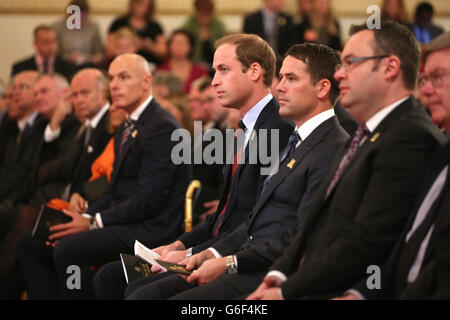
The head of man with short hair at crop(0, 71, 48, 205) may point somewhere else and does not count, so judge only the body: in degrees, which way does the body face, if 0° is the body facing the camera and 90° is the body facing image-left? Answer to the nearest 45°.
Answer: approximately 45°

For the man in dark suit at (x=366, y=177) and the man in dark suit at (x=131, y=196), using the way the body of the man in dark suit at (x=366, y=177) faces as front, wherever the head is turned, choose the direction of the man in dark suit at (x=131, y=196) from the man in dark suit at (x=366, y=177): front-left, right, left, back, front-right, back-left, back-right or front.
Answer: front-right

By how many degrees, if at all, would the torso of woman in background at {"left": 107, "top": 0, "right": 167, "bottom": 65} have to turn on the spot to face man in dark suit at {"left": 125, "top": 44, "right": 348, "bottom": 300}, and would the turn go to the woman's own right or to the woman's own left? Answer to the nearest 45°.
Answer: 0° — they already face them

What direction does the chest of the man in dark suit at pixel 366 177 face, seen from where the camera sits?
to the viewer's left

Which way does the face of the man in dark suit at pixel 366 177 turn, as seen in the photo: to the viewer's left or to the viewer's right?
to the viewer's left

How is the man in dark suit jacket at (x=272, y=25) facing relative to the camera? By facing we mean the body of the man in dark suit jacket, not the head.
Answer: toward the camera

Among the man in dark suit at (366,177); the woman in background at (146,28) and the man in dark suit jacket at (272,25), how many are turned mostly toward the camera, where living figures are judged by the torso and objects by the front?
2

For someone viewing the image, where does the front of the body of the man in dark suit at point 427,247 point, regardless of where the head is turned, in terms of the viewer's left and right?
facing the viewer and to the left of the viewer
